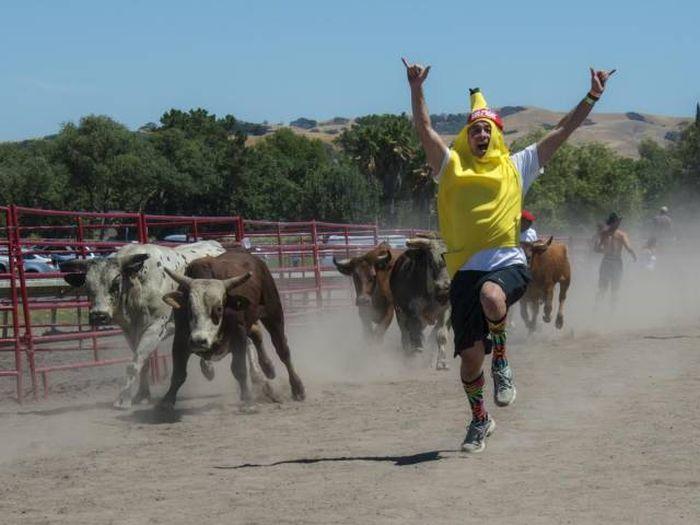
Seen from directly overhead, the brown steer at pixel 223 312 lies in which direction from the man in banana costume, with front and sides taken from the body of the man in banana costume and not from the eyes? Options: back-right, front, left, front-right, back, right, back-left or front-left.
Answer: back-right

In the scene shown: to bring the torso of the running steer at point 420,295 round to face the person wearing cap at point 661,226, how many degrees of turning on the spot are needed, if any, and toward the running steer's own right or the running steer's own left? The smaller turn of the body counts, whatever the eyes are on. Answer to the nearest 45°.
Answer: approximately 135° to the running steer's own left

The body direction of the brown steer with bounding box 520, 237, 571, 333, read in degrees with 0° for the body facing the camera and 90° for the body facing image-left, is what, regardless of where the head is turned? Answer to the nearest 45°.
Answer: approximately 45°

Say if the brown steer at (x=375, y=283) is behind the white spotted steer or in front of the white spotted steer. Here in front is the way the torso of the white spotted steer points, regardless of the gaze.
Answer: behind

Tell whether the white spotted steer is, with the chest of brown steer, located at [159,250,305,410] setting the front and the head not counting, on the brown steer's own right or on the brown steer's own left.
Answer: on the brown steer's own right

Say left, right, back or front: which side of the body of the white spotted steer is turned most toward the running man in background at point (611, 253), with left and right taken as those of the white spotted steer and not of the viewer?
back

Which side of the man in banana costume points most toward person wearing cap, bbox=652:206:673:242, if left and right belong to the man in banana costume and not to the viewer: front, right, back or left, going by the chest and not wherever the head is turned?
back

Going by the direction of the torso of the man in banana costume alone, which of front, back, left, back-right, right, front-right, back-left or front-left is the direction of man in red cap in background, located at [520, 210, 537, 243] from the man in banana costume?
back

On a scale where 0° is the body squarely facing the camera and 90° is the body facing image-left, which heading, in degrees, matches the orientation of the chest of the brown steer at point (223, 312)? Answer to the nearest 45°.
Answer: approximately 45°
